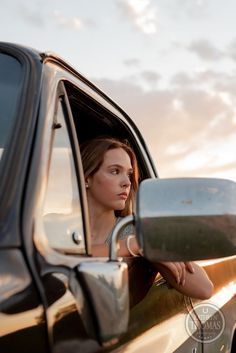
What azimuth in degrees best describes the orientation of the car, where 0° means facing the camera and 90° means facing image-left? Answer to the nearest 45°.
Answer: approximately 45°
